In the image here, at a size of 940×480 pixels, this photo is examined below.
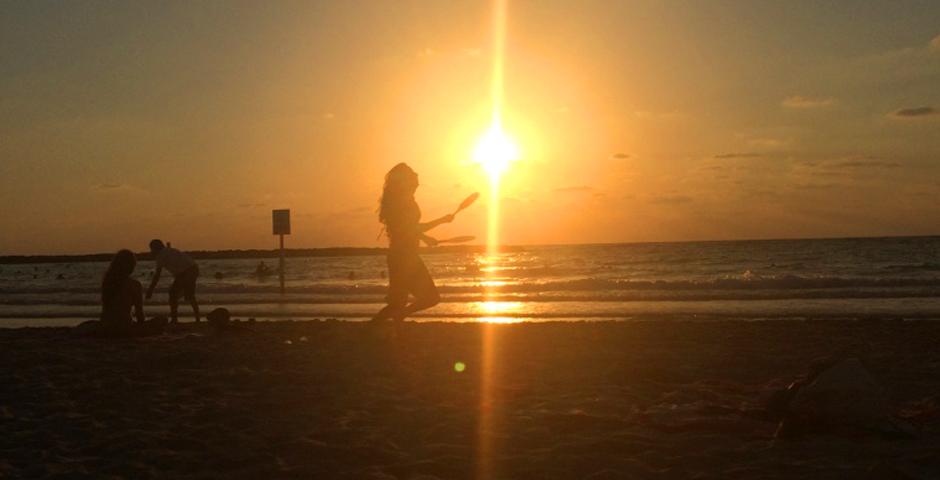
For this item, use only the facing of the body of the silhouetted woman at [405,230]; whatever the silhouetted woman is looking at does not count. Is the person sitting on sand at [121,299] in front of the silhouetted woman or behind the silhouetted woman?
behind

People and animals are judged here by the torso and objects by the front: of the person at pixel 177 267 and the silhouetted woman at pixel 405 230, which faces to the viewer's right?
the silhouetted woman

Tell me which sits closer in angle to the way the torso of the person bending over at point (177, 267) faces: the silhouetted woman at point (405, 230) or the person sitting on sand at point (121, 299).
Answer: the person sitting on sand

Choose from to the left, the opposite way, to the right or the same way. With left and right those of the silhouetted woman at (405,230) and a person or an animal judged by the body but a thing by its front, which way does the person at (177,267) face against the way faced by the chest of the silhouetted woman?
the opposite way

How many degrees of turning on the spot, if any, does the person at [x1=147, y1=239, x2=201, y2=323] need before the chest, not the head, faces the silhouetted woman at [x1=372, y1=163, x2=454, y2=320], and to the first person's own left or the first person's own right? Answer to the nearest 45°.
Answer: approximately 135° to the first person's own left

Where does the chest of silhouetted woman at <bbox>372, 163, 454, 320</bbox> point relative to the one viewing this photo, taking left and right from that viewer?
facing to the right of the viewer

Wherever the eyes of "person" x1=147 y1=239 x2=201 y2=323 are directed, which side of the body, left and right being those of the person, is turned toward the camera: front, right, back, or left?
left

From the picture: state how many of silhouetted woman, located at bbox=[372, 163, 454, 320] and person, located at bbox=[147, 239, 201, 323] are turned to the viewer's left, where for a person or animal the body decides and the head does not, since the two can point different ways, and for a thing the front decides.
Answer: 1

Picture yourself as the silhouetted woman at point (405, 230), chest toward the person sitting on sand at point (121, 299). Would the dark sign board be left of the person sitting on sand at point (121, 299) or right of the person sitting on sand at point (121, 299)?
right

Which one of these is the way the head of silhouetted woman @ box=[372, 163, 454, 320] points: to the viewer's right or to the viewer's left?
to the viewer's right

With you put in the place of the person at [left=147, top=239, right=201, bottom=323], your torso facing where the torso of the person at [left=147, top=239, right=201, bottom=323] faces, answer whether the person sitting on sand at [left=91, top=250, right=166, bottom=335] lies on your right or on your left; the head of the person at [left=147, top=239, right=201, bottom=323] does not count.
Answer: on your left
